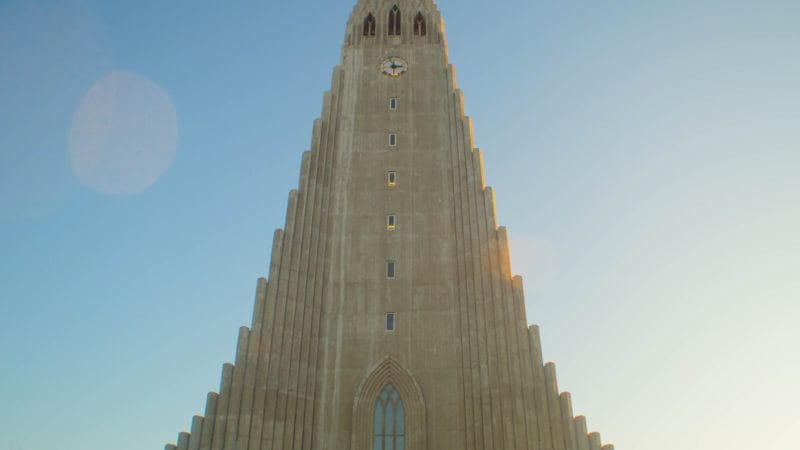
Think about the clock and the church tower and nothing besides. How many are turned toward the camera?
2

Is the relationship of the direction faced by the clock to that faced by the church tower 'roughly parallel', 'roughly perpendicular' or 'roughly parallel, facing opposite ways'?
roughly parallel

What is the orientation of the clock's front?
toward the camera

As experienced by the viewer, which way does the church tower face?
facing the viewer
